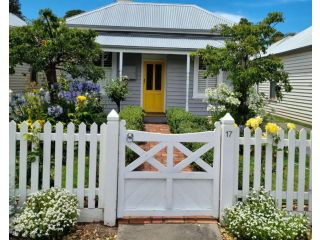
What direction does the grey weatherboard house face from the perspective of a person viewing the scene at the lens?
facing the viewer

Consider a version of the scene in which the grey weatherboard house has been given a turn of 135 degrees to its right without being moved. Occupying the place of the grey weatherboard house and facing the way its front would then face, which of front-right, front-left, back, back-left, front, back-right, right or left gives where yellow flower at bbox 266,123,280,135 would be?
back-left

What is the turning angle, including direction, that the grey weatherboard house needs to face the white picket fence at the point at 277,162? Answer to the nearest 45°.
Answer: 0° — it already faces it

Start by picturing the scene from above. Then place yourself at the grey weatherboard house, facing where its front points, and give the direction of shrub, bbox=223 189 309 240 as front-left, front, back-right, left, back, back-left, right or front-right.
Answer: front

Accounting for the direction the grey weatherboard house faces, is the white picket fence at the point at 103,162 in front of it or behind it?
in front

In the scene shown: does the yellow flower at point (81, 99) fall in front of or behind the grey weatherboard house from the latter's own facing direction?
in front

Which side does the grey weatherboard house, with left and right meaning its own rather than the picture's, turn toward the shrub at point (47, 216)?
front

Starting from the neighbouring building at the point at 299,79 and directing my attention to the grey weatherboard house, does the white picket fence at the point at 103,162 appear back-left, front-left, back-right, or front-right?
front-left
